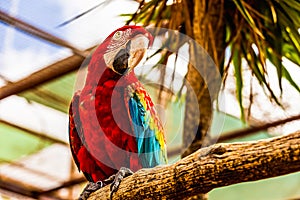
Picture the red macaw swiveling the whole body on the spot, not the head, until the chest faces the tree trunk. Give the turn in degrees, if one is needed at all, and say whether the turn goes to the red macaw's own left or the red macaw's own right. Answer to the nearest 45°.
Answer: approximately 180°

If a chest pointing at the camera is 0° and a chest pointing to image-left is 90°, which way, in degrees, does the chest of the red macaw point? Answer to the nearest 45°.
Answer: approximately 45°
